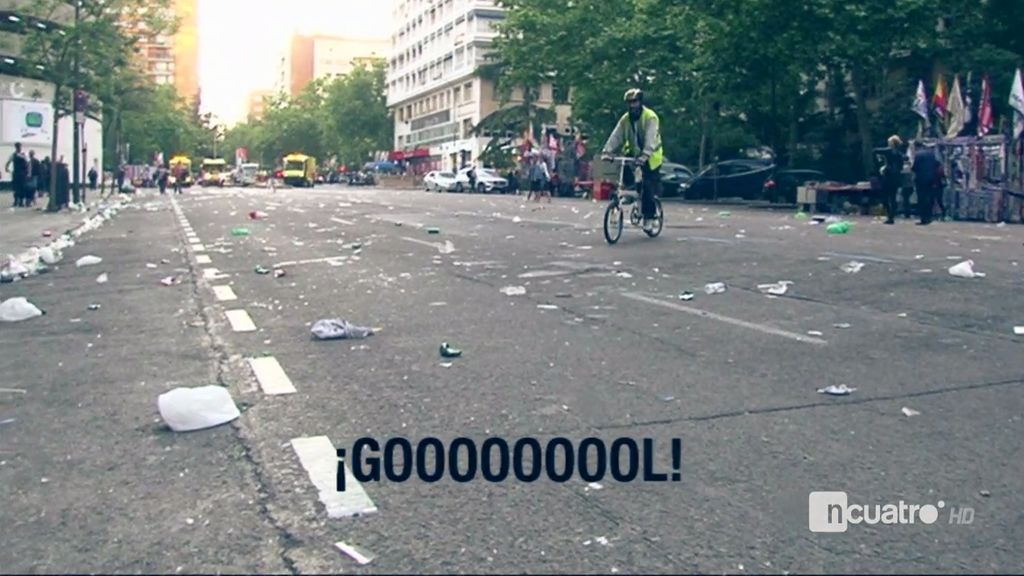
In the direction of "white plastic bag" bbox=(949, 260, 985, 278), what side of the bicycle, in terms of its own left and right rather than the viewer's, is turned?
left

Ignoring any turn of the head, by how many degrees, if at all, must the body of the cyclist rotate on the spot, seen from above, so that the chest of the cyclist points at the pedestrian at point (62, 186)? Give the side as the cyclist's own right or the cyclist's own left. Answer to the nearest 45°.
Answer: approximately 90° to the cyclist's own right

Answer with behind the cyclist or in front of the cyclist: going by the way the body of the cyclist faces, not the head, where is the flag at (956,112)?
behind

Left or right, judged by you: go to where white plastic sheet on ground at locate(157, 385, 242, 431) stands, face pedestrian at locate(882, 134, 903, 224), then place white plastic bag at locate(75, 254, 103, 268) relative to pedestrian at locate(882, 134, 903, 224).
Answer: left

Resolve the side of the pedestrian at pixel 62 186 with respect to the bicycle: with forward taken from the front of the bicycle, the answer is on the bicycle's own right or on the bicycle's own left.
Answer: on the bicycle's own right

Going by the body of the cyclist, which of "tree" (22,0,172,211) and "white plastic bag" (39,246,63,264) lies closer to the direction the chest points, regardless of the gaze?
the white plastic bag

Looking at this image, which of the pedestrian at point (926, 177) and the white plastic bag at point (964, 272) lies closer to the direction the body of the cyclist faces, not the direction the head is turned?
the white plastic bag

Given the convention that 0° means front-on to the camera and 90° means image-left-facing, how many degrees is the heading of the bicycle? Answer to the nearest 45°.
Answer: approximately 45°

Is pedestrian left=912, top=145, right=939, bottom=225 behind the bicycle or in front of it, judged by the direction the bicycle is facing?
behind

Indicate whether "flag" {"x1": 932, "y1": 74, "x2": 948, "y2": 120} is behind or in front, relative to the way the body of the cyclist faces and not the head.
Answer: behind
